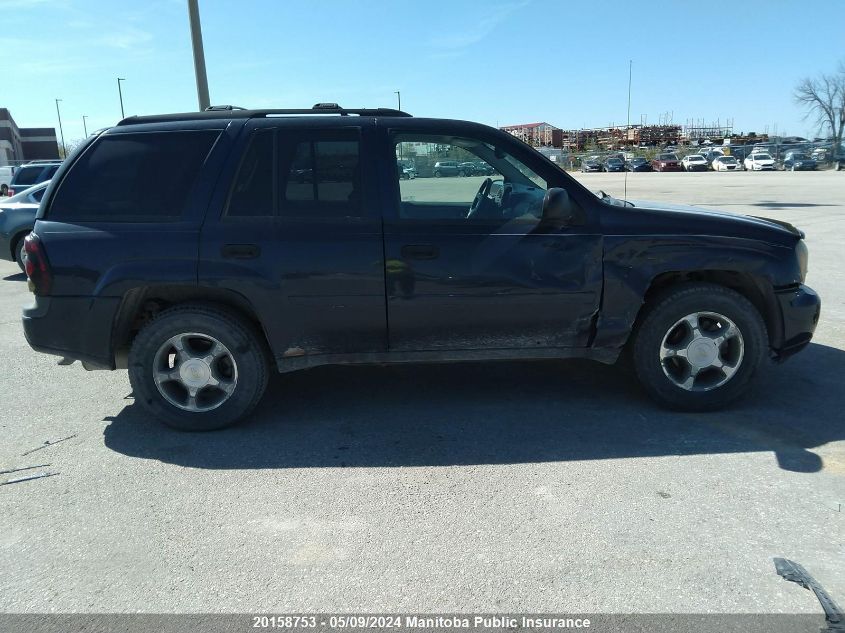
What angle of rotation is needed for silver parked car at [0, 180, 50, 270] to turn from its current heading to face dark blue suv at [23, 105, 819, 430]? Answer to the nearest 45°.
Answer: approximately 90° to its right

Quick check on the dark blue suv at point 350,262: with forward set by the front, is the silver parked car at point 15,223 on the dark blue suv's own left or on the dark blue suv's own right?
on the dark blue suv's own left

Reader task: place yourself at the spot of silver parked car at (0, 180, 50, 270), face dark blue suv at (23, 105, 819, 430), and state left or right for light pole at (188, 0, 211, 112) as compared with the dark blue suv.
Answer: left

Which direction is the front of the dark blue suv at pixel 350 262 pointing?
to the viewer's right

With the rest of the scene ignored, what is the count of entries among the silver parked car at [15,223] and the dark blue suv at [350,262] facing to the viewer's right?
2
